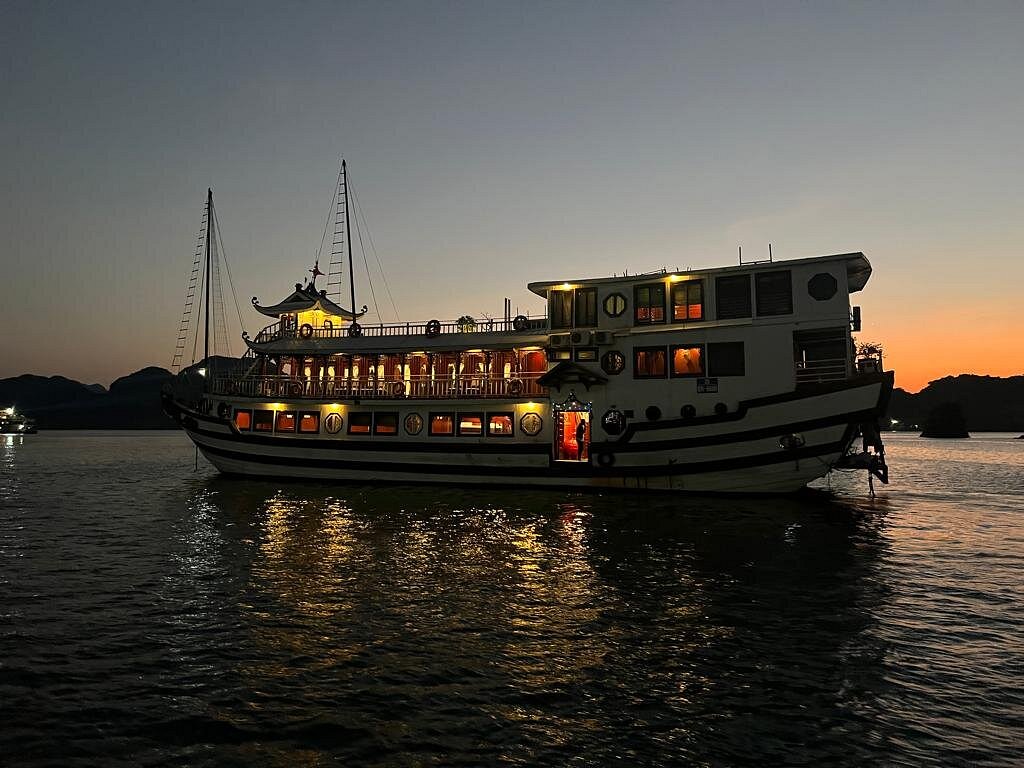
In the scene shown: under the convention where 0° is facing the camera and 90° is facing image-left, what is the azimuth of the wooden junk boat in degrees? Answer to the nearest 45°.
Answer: approximately 90°
